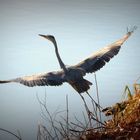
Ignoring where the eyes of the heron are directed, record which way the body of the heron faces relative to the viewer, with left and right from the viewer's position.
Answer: facing away from the viewer and to the left of the viewer
